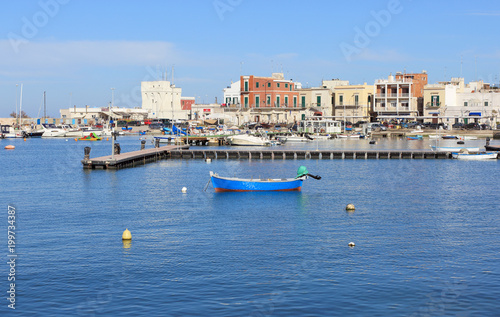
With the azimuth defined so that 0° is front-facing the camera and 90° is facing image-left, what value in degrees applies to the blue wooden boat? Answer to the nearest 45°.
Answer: approximately 90°

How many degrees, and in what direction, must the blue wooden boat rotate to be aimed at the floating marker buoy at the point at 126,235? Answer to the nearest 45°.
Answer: approximately 90° to its left
